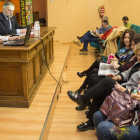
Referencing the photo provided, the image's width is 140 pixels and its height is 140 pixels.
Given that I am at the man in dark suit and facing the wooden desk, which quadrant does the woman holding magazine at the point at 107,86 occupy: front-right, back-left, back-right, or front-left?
front-left

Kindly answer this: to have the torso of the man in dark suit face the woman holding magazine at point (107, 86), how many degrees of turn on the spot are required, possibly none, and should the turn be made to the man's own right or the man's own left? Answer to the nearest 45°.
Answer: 0° — they already face them

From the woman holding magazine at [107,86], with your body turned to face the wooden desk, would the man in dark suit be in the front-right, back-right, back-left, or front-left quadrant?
front-right

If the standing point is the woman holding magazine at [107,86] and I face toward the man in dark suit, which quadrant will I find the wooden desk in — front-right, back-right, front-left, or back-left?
front-left

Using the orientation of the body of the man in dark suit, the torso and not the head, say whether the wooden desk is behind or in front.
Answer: in front
